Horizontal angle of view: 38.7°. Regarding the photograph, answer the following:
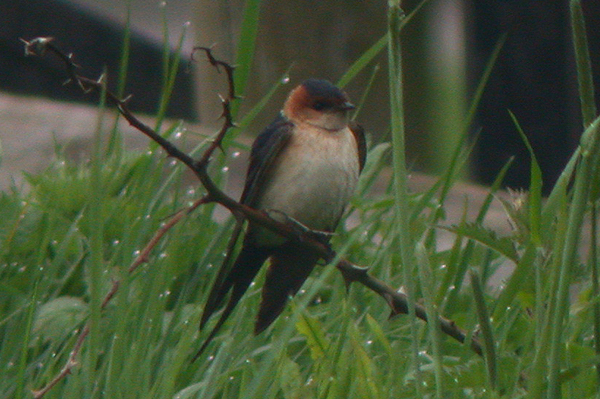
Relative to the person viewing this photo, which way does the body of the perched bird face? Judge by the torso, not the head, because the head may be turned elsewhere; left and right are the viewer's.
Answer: facing the viewer and to the right of the viewer
